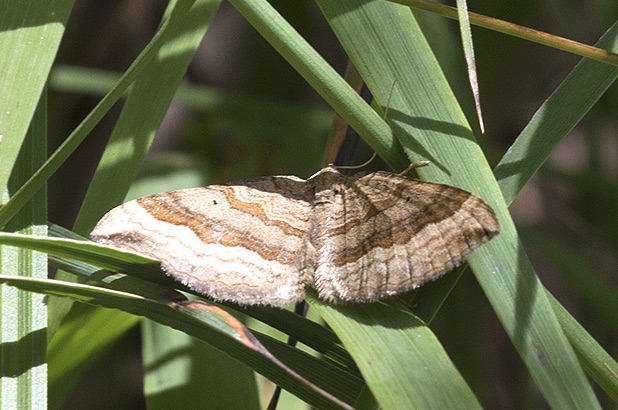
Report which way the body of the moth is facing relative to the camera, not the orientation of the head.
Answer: away from the camera
